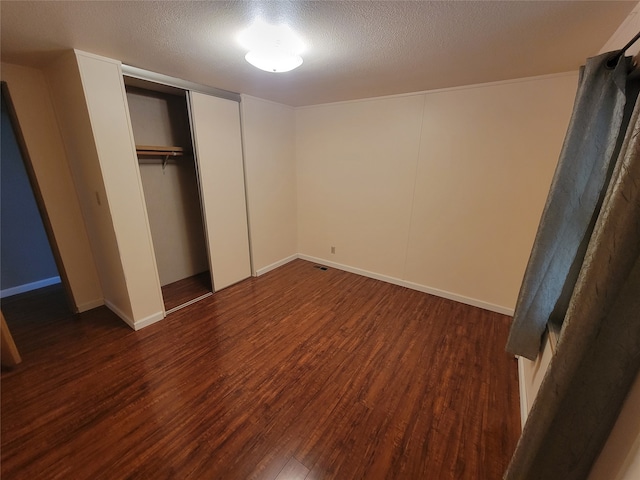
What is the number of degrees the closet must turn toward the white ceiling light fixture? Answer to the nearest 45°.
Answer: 0° — it already faces it

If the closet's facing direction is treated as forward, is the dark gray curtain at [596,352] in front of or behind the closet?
in front

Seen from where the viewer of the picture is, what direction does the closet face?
facing the viewer and to the right of the viewer
